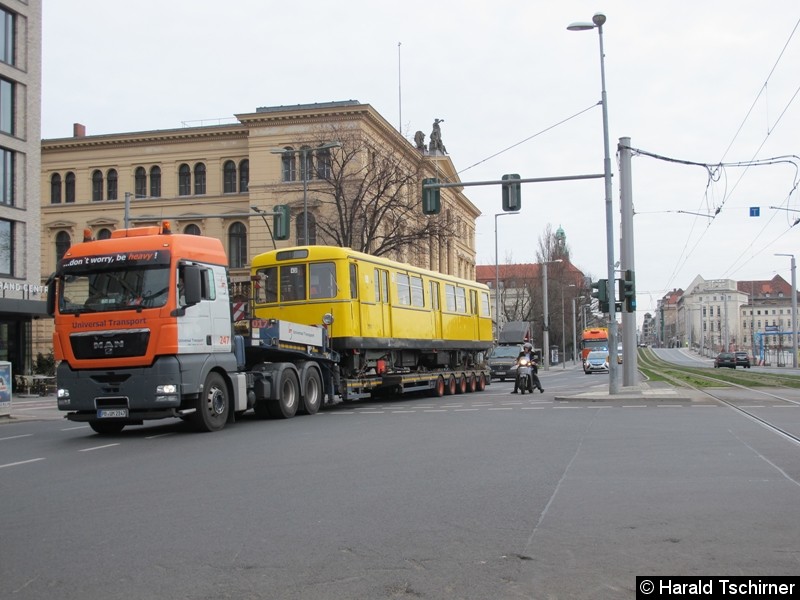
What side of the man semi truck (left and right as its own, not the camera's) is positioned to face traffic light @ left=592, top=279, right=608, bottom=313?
back

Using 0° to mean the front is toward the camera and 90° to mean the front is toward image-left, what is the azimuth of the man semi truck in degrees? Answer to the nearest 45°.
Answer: approximately 45°

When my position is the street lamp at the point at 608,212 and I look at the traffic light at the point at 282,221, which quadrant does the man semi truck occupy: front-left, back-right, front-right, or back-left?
front-left
